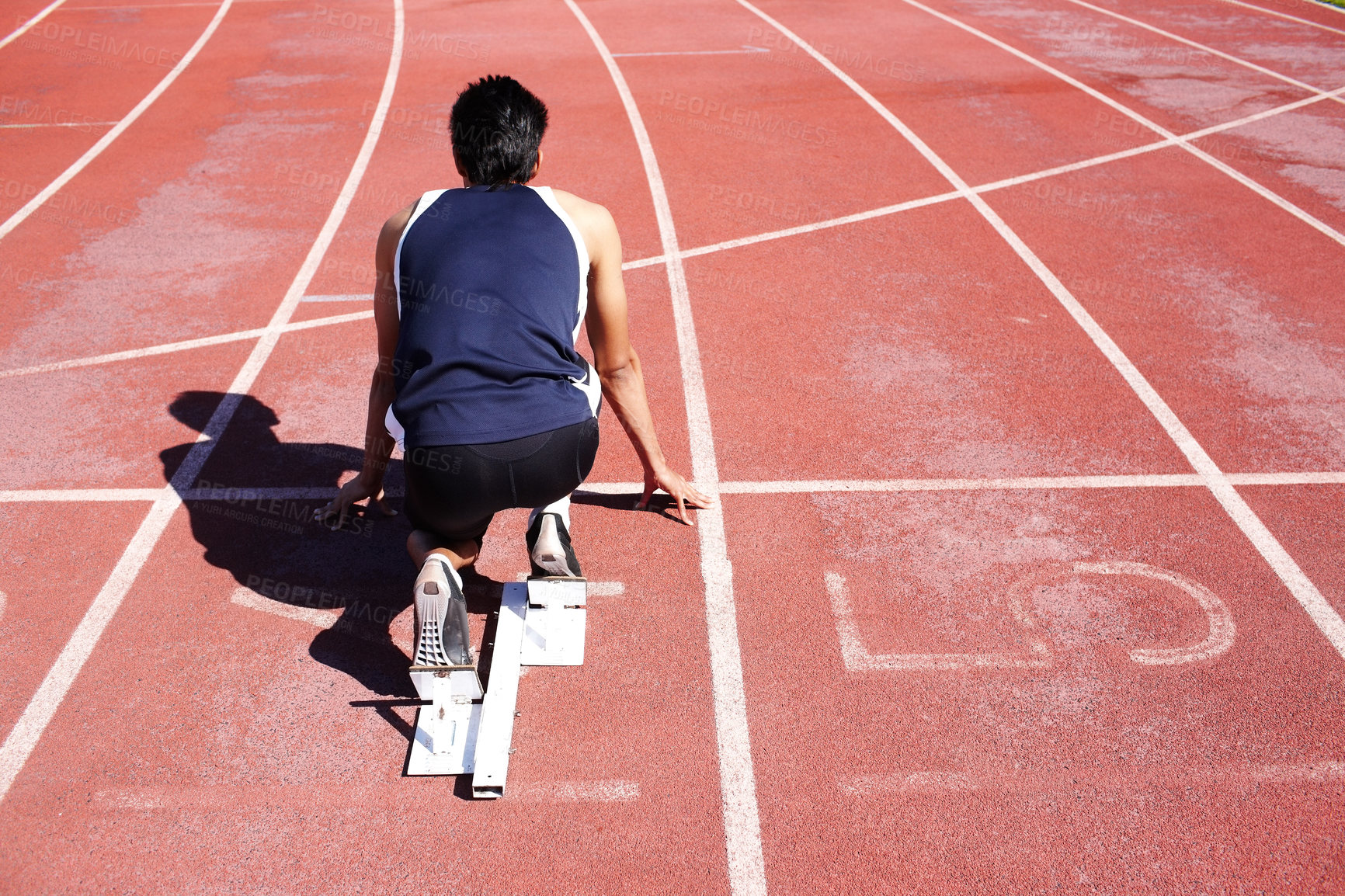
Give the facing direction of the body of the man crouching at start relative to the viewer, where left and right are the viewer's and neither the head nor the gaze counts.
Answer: facing away from the viewer

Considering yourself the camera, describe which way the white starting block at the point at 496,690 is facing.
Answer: facing away from the viewer

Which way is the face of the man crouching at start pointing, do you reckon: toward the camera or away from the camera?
away from the camera
